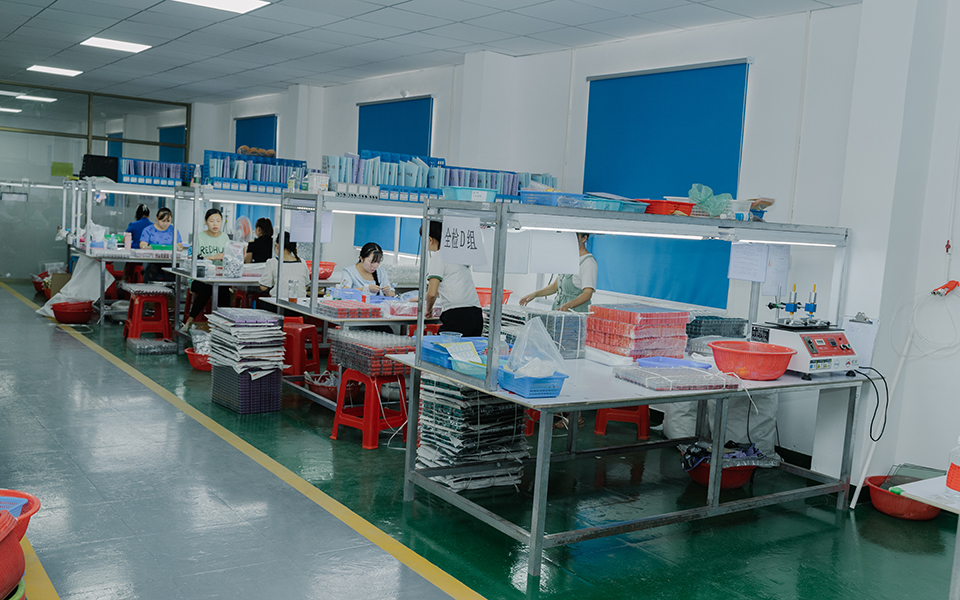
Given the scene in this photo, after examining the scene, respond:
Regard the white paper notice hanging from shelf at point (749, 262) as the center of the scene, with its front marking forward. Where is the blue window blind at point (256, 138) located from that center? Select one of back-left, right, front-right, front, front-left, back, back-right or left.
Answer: back-right

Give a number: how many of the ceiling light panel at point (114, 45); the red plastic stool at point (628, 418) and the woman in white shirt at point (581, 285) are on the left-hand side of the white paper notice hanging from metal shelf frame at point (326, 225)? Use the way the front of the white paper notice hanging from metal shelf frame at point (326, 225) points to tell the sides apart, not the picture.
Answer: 2

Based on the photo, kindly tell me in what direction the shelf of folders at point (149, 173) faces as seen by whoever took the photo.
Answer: facing the viewer

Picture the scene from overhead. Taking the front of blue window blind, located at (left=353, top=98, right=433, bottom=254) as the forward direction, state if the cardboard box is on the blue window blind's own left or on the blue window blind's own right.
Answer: on the blue window blind's own right

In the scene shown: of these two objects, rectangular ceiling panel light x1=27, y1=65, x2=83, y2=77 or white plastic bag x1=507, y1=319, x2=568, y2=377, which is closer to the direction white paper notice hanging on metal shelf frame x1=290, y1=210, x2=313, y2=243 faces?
the white plastic bag

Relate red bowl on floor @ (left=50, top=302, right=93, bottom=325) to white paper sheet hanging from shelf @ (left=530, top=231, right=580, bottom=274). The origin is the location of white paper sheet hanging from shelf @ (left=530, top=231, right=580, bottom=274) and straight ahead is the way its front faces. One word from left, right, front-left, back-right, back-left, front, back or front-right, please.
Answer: back-right

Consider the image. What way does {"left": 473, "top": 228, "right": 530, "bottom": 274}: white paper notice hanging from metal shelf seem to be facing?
toward the camera

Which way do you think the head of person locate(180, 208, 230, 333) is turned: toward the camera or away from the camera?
toward the camera

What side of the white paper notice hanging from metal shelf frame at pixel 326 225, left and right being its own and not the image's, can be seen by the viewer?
front

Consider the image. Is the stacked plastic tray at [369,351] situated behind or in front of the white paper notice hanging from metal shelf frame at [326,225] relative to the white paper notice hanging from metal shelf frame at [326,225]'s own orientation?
in front

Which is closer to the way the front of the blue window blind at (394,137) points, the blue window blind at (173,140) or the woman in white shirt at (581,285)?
the woman in white shirt
